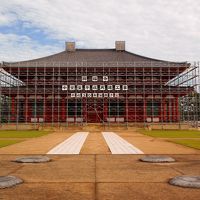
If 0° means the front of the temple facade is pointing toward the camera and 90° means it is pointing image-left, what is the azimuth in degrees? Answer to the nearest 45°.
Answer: approximately 0°

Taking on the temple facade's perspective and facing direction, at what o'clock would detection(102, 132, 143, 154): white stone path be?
The white stone path is roughly at 12 o'clock from the temple facade.
